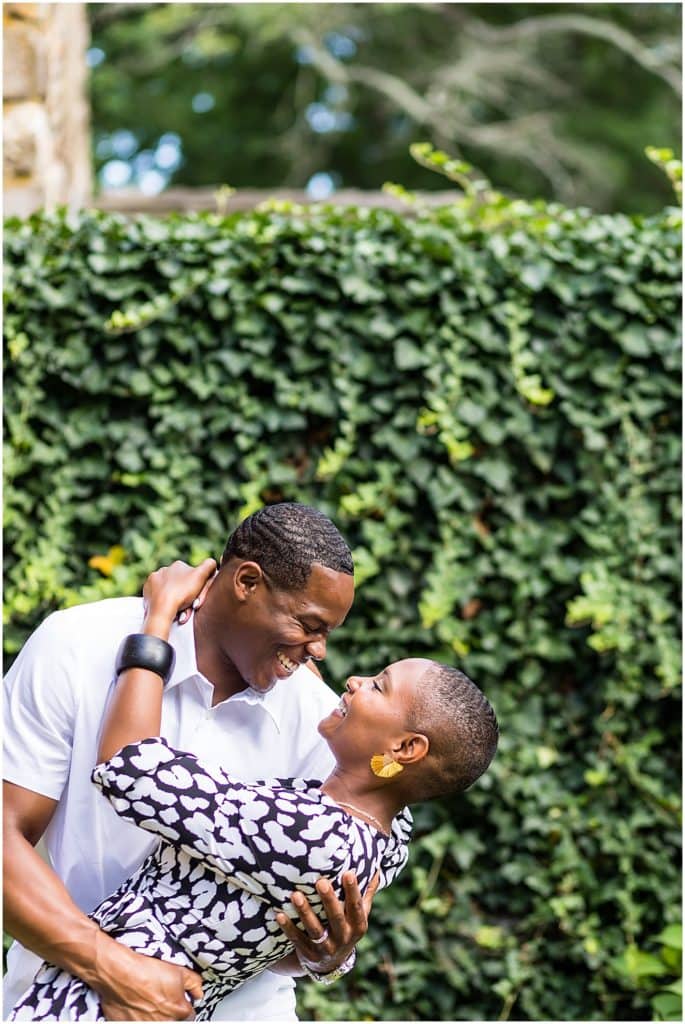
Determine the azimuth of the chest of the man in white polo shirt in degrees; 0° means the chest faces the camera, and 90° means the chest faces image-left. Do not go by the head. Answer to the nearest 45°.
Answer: approximately 315°
